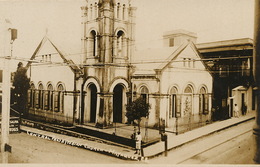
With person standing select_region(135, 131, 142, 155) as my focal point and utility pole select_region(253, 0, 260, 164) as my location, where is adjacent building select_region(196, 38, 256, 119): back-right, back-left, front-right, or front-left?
front-right

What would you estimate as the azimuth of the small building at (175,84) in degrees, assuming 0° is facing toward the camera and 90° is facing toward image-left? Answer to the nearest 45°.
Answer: approximately 315°

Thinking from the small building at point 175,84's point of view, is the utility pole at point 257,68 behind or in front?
in front

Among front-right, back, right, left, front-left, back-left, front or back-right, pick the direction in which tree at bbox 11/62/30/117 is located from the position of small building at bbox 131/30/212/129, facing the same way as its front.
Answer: back-right
